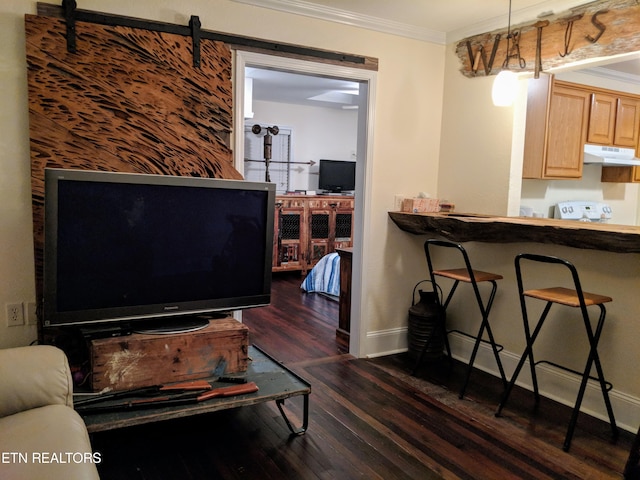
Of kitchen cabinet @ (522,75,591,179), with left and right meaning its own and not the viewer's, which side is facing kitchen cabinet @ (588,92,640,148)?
left

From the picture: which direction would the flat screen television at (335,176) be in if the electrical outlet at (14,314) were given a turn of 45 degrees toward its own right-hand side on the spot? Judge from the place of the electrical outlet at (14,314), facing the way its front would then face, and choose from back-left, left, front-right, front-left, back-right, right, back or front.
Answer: back

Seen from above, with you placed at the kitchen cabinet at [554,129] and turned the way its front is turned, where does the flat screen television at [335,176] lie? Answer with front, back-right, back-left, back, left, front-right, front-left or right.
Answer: back

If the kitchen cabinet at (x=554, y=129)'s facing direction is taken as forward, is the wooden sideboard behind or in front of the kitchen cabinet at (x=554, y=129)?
behind

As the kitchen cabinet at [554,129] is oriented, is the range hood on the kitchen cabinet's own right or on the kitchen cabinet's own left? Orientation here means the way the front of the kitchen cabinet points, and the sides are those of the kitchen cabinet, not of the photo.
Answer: on the kitchen cabinet's own left

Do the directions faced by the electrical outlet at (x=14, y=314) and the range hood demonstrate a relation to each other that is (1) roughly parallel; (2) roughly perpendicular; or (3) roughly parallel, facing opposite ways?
roughly parallel

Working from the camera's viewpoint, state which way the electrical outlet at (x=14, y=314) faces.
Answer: facing the viewer

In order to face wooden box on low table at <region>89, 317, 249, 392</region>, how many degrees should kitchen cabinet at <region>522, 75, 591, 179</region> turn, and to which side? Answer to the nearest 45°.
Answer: approximately 90° to its right

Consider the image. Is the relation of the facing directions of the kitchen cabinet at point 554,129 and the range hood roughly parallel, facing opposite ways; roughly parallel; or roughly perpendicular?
roughly parallel

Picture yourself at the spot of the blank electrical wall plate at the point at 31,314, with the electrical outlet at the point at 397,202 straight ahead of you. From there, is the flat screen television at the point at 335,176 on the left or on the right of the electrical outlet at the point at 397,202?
left

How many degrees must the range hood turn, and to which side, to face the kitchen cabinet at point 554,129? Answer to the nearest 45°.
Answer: approximately 90° to its right

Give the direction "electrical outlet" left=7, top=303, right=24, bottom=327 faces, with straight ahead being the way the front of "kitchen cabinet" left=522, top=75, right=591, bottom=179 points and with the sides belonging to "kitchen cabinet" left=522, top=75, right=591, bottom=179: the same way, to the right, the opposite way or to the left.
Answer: the same way

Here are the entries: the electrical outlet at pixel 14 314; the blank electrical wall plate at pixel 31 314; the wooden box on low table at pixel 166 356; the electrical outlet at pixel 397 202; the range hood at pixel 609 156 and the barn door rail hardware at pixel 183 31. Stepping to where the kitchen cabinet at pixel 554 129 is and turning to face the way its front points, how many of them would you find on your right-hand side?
5

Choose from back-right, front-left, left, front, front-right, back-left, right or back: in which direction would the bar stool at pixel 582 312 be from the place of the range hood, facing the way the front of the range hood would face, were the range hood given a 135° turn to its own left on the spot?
back

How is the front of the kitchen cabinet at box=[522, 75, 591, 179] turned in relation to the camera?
facing the viewer and to the right of the viewer

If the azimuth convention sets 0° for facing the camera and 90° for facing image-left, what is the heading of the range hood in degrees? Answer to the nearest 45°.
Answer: approximately 315°

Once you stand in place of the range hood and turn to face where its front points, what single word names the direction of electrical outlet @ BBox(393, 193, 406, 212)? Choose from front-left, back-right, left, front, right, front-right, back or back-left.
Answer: right
